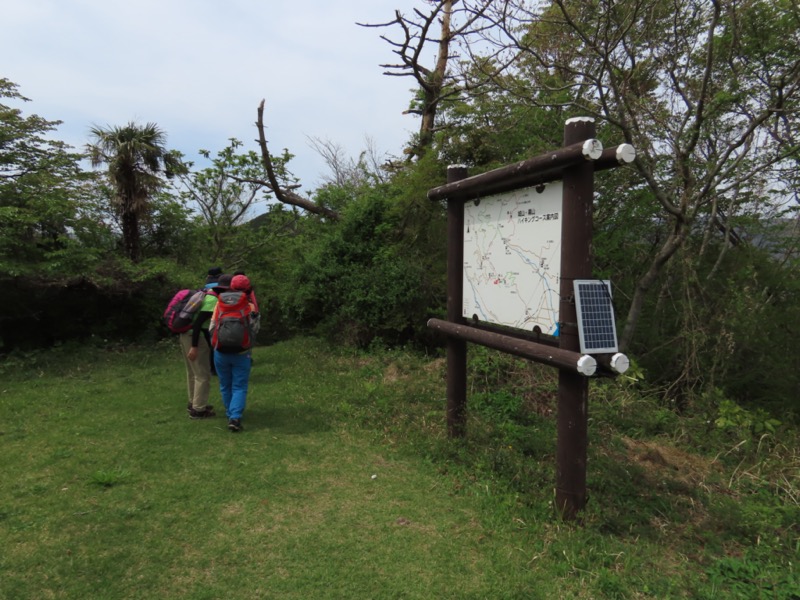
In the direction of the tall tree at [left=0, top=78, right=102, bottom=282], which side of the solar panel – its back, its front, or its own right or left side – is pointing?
right

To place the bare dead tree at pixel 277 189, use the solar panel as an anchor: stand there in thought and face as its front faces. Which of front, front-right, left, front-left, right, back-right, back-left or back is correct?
back-right

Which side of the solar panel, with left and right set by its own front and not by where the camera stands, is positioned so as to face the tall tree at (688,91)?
back

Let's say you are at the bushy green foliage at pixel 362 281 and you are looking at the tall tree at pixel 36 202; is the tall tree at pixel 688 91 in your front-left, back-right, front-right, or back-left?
back-left

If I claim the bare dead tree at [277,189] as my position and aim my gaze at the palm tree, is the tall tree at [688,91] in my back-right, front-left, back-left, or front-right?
back-left

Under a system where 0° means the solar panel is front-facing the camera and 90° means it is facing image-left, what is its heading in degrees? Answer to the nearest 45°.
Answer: approximately 0°

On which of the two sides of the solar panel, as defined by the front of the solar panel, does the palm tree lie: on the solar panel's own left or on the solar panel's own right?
on the solar panel's own right

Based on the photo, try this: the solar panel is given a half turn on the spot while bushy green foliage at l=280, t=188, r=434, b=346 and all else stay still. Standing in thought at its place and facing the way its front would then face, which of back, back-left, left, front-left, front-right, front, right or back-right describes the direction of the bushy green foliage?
front-left
